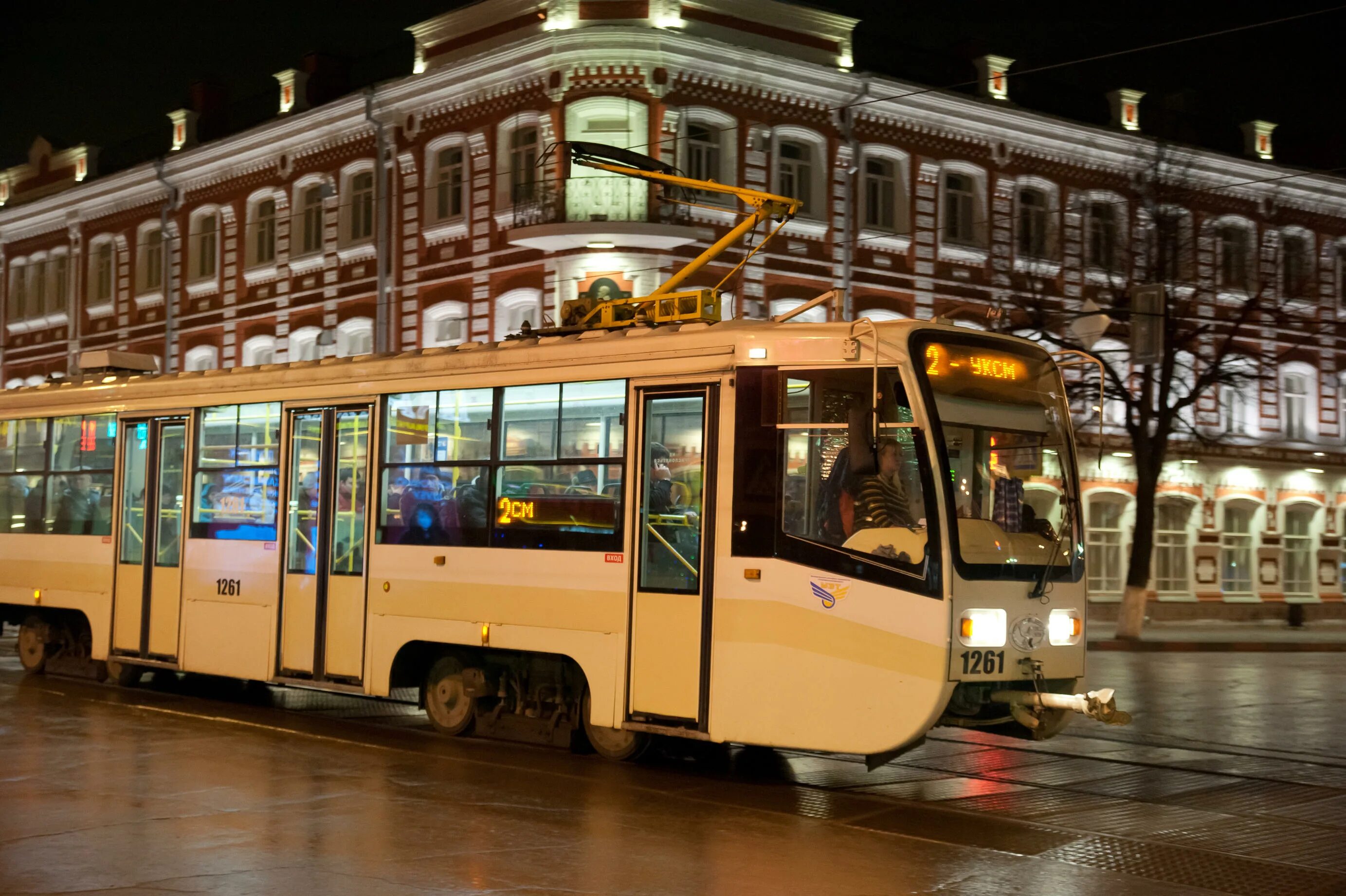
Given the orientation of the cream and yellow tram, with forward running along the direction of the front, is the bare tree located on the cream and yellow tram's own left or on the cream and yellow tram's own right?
on the cream and yellow tram's own left

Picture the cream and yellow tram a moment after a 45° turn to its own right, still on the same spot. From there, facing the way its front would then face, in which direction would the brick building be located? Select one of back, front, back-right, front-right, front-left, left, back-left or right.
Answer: back

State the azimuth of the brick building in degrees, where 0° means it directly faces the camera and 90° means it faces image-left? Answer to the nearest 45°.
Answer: approximately 0°

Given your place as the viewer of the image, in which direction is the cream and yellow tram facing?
facing the viewer and to the right of the viewer
